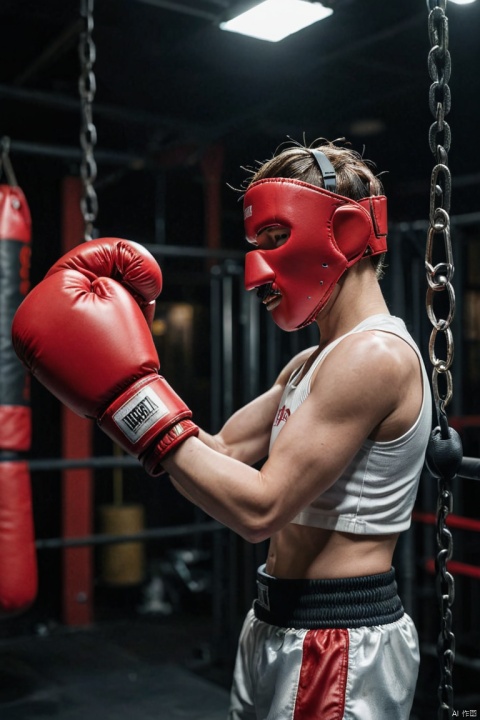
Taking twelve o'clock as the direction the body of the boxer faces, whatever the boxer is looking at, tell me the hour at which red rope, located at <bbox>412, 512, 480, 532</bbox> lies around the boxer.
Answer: The red rope is roughly at 4 o'clock from the boxer.

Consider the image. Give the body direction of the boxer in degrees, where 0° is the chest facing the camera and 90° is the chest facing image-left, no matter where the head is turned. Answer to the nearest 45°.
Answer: approximately 90°

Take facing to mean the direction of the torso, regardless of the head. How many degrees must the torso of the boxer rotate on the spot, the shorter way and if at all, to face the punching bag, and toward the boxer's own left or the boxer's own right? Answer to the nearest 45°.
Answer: approximately 45° to the boxer's own right

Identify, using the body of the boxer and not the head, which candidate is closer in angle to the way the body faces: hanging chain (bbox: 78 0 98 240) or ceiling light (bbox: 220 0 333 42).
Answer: the hanging chain

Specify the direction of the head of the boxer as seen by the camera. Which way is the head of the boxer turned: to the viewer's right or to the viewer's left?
to the viewer's left

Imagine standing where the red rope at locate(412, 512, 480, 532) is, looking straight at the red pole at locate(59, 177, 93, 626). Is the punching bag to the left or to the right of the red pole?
left

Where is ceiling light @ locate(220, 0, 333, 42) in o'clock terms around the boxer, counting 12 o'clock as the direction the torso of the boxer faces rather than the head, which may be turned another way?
The ceiling light is roughly at 3 o'clock from the boxer.

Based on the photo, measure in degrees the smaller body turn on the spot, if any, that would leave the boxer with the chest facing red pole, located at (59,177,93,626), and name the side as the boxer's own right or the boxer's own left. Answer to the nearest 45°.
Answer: approximately 90° to the boxer's own right

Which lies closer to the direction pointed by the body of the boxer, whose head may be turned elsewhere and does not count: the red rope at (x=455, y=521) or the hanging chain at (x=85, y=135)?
the hanging chain

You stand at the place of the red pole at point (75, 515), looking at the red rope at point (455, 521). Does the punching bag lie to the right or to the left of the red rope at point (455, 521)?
right

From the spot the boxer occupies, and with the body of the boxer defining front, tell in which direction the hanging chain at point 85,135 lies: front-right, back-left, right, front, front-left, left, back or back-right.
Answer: front-right
